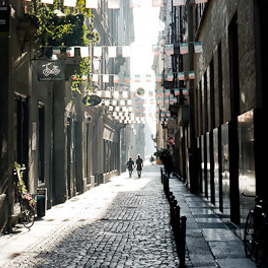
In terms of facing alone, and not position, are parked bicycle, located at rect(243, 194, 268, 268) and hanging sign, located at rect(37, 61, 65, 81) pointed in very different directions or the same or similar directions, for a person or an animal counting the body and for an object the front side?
very different directions

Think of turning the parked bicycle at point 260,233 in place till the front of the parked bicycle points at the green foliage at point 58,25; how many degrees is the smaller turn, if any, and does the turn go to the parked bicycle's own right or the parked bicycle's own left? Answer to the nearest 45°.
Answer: approximately 45° to the parked bicycle's own left

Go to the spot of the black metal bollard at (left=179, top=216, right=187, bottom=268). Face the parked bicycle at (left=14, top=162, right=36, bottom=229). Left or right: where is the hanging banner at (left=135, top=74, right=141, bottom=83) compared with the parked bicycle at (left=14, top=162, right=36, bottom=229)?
right

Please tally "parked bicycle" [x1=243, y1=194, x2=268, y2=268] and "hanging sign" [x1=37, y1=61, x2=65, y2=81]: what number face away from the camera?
1

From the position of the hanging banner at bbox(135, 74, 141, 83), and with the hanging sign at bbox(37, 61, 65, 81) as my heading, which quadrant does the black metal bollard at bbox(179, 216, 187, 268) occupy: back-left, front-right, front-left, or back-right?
front-left

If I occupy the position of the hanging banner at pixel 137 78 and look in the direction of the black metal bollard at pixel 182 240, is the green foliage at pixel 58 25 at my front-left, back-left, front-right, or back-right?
front-right

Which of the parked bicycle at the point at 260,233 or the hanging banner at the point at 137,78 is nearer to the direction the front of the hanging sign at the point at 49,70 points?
the parked bicycle

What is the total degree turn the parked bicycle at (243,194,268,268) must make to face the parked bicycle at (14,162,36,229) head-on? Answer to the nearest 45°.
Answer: approximately 45° to its left

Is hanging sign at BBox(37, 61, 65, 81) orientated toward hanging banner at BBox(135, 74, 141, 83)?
no

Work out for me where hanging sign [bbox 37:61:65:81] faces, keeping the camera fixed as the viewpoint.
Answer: facing the viewer
